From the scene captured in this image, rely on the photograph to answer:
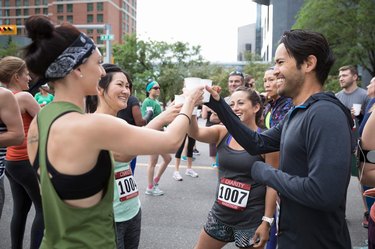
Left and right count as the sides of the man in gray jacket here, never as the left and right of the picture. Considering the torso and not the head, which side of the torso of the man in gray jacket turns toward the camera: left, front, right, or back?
left

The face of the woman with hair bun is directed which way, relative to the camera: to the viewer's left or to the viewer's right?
to the viewer's right

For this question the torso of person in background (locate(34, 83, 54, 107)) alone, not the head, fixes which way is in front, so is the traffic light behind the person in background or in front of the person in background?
behind

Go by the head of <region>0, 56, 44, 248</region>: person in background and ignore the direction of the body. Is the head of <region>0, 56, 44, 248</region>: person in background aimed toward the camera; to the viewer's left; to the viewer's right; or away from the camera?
to the viewer's right

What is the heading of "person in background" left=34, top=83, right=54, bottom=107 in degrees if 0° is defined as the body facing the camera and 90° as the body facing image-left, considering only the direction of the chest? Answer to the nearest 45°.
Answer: approximately 0°

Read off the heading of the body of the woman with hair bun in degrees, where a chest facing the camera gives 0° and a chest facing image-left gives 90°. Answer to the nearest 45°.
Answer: approximately 225°

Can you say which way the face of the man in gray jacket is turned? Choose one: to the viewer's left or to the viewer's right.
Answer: to the viewer's left

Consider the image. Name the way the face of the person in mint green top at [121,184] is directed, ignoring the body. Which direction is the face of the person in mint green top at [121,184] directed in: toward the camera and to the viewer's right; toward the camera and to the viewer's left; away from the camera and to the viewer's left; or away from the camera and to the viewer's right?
toward the camera and to the viewer's right
